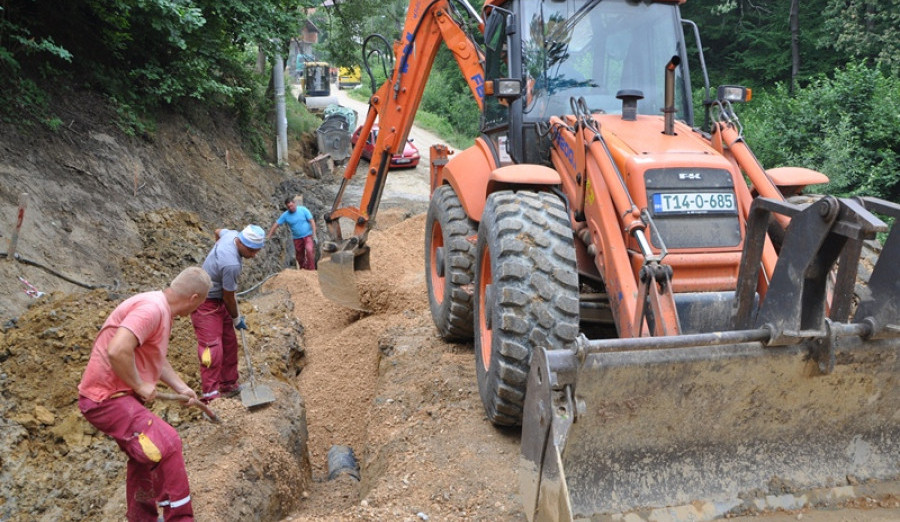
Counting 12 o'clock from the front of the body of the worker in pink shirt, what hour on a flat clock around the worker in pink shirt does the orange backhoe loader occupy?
The orange backhoe loader is roughly at 1 o'clock from the worker in pink shirt.

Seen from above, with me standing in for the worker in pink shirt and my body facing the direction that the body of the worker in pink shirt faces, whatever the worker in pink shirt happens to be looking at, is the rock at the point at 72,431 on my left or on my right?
on my left

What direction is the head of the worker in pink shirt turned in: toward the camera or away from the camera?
away from the camera

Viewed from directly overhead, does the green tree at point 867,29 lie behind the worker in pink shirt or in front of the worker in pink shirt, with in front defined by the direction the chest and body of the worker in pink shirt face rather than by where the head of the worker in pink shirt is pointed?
in front

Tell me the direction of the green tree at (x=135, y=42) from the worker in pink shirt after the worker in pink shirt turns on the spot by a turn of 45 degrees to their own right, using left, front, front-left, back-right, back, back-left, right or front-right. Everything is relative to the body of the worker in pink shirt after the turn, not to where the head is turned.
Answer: back-left

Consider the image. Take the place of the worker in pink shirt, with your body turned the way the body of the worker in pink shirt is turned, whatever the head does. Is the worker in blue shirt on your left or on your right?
on your left

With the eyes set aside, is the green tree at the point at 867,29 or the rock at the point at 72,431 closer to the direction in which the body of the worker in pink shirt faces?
the green tree

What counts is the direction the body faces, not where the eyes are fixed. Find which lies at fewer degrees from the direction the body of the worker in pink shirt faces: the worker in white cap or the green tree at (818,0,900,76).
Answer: the green tree

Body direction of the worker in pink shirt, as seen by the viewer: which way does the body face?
to the viewer's right

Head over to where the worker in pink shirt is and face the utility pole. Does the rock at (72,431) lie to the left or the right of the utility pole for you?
left

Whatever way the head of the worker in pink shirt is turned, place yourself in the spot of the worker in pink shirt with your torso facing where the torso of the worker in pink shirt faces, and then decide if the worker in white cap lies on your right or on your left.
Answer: on your left

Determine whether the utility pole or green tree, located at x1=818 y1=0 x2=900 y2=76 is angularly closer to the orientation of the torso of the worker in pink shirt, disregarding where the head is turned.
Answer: the green tree
